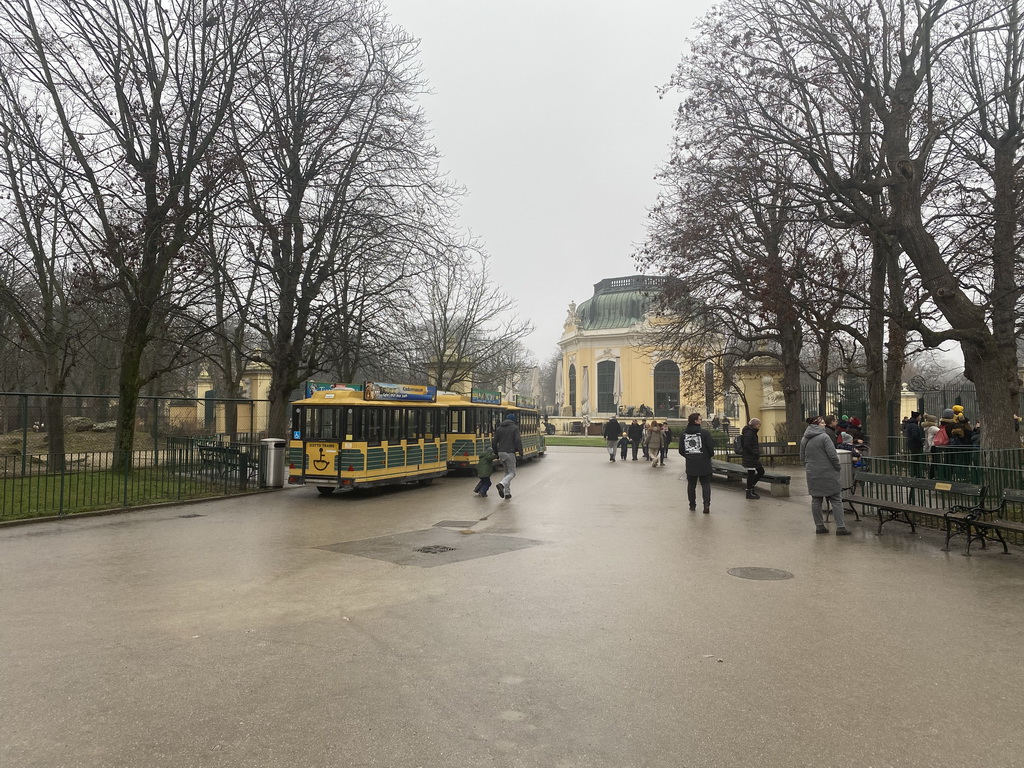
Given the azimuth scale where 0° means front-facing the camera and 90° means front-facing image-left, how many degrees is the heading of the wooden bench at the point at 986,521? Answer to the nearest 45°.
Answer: approximately 45°

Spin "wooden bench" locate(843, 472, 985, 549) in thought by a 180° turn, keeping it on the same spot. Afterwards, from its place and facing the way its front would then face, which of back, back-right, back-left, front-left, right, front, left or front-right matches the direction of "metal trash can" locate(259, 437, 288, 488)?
back-left

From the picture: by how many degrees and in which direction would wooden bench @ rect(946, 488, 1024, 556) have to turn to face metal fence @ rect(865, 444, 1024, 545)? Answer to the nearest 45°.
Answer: approximately 135° to its right

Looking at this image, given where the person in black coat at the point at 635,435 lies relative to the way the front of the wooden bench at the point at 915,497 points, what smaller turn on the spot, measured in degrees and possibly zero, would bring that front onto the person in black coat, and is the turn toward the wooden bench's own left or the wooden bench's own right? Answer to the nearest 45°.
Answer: approximately 90° to the wooden bench's own right
